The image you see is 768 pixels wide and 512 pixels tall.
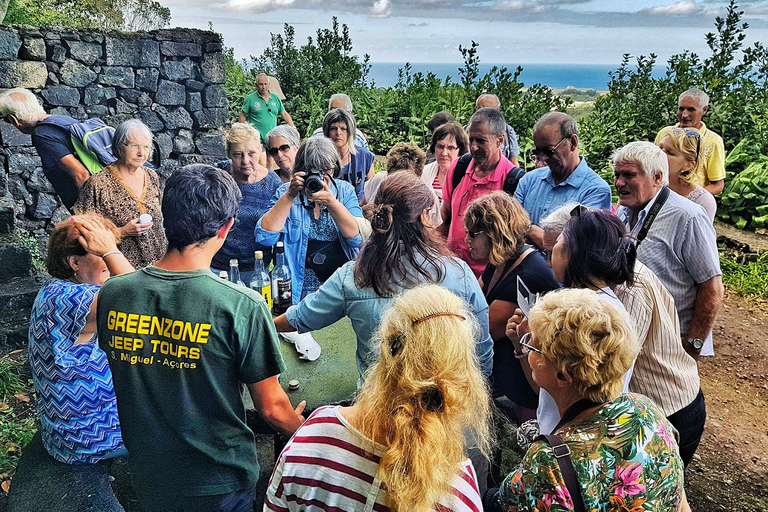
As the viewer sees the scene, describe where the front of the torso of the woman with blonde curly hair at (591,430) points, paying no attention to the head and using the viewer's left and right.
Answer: facing away from the viewer and to the left of the viewer

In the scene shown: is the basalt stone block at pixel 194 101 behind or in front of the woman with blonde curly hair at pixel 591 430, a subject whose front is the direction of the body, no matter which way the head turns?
in front

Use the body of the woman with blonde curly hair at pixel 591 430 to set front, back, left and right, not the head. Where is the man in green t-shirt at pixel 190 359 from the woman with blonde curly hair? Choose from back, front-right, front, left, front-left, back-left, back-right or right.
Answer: front-left

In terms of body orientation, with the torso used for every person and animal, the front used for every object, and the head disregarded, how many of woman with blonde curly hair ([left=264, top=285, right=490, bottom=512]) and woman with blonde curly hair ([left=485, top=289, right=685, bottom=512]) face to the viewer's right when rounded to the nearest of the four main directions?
0

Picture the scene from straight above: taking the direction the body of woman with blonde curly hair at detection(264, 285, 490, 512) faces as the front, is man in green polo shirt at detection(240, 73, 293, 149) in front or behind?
in front

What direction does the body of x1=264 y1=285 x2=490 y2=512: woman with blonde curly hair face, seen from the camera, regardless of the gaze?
away from the camera

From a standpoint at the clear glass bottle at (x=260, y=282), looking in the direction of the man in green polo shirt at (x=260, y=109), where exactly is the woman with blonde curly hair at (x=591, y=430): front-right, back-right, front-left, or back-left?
back-right

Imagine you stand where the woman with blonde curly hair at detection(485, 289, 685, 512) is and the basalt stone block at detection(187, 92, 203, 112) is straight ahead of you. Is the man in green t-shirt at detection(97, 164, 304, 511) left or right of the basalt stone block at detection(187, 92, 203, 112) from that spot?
left

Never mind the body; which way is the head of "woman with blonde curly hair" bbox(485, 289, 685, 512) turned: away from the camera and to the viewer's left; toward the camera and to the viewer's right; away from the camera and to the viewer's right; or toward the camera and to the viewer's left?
away from the camera and to the viewer's left

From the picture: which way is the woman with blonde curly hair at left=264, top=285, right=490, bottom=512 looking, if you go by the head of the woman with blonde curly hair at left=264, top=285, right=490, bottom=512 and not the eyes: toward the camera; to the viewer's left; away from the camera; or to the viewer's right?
away from the camera
